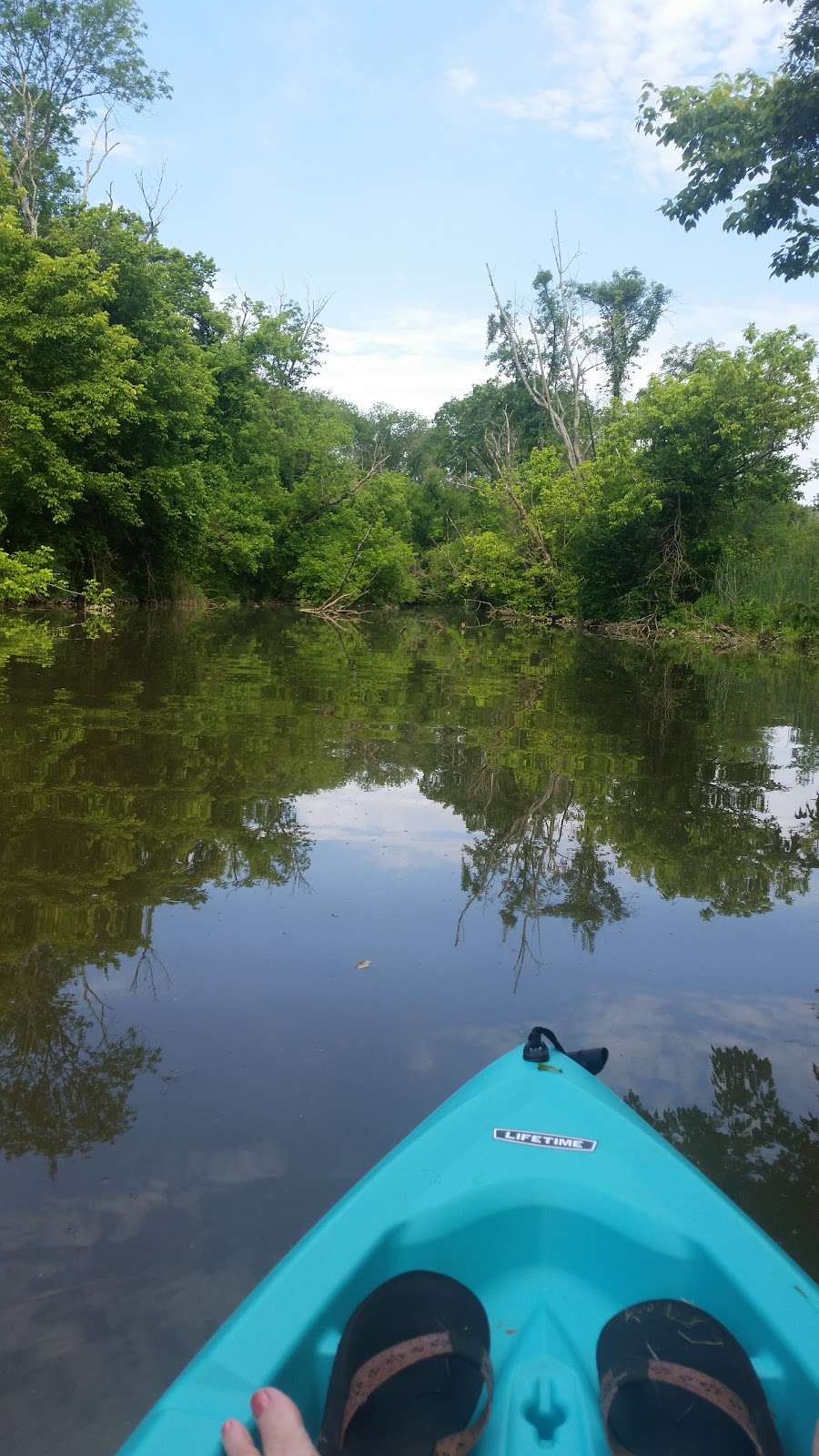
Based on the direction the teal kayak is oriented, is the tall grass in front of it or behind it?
in front

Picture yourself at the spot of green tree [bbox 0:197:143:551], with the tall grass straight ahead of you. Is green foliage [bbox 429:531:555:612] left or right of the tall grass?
left

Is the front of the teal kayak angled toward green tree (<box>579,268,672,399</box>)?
yes

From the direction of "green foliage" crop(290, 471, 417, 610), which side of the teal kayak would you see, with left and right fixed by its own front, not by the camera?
front

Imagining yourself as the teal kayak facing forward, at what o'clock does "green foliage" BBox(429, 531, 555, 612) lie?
The green foliage is roughly at 12 o'clock from the teal kayak.

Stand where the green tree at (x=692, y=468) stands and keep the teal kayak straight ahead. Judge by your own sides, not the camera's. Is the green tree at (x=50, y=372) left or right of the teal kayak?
right

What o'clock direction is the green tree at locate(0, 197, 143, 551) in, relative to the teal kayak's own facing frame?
The green tree is roughly at 11 o'clock from the teal kayak.

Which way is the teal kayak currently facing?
away from the camera

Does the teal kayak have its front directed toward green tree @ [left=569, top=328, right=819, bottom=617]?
yes
